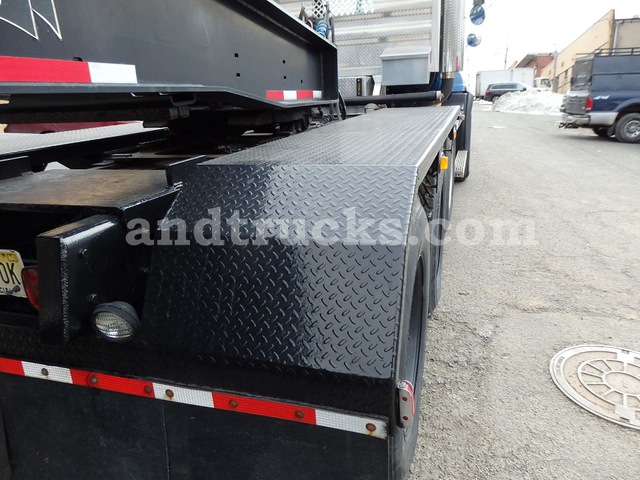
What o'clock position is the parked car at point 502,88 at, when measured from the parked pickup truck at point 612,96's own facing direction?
the parked car at point 502,88 is roughly at 10 o'clock from the parked pickup truck at point 612,96.

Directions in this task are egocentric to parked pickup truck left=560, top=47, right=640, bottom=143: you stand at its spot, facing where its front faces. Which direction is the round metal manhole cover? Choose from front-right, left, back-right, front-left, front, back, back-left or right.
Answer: back-right

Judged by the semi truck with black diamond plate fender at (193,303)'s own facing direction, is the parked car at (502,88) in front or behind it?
in front

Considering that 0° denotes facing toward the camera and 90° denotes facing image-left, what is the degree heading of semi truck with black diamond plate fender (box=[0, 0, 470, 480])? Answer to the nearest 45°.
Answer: approximately 180°

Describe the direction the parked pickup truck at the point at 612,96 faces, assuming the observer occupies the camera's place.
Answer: facing away from the viewer and to the right of the viewer

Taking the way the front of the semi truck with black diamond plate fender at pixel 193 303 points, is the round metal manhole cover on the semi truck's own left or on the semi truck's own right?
on the semi truck's own right
